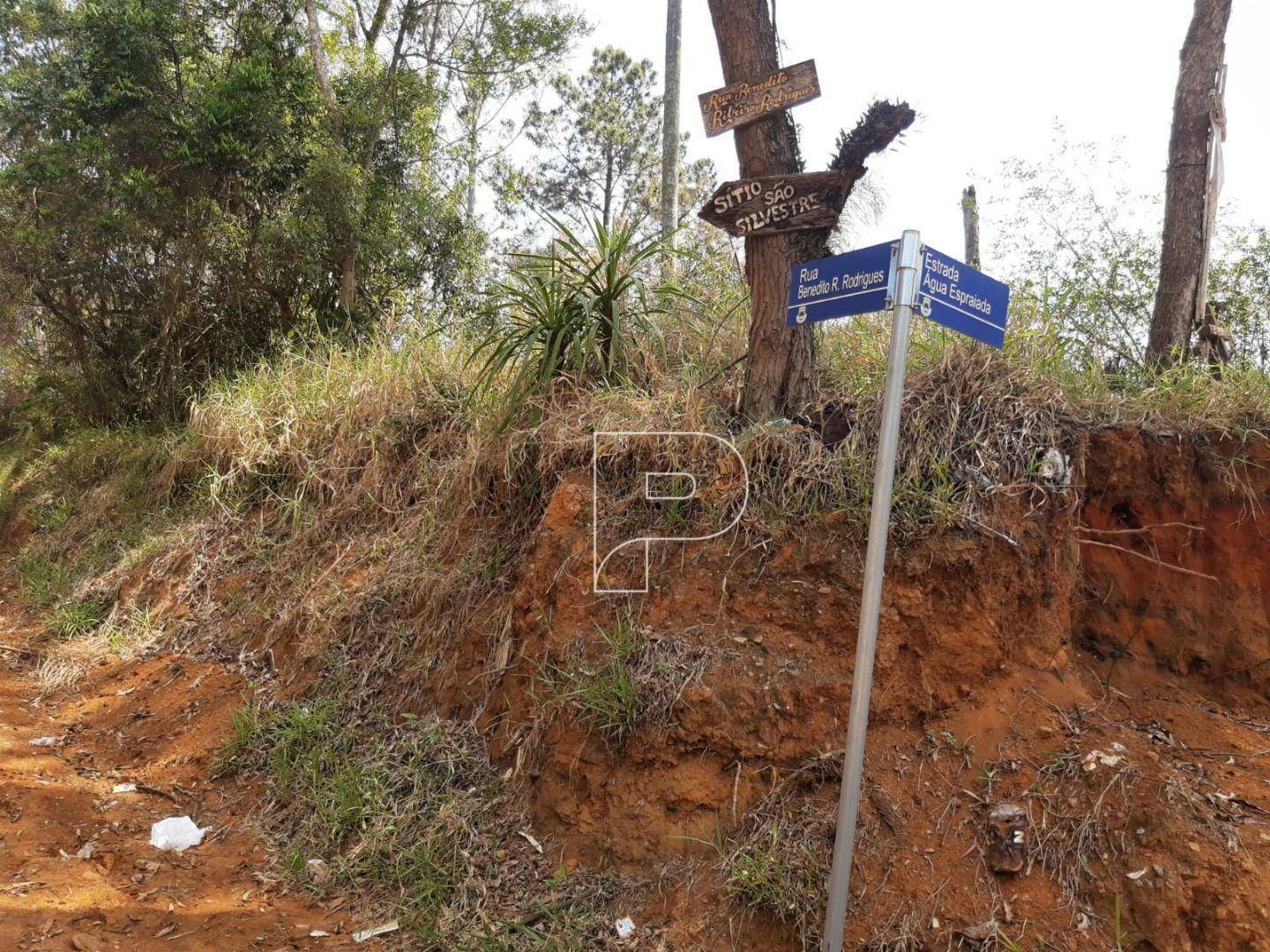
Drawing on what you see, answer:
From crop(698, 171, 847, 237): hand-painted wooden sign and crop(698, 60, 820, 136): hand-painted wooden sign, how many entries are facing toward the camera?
2

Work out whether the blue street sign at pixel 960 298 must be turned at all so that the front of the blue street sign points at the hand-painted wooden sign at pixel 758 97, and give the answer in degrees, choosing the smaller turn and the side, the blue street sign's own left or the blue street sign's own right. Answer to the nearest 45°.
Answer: approximately 180°

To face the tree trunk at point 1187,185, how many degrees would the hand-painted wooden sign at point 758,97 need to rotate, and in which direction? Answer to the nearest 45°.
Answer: approximately 135° to its left

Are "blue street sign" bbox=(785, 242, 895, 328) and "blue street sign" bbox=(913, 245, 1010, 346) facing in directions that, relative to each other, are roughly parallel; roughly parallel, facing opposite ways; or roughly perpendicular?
roughly perpendicular

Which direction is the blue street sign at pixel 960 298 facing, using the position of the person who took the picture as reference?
facing the viewer and to the right of the viewer

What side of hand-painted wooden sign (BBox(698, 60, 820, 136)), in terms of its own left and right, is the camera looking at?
front

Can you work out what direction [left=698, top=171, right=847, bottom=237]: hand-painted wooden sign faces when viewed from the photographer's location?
facing the viewer

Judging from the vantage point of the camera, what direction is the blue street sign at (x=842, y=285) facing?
facing the viewer and to the left of the viewer

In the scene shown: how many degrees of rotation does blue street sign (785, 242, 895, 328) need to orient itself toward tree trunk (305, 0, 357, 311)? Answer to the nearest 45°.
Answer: approximately 90° to its right
